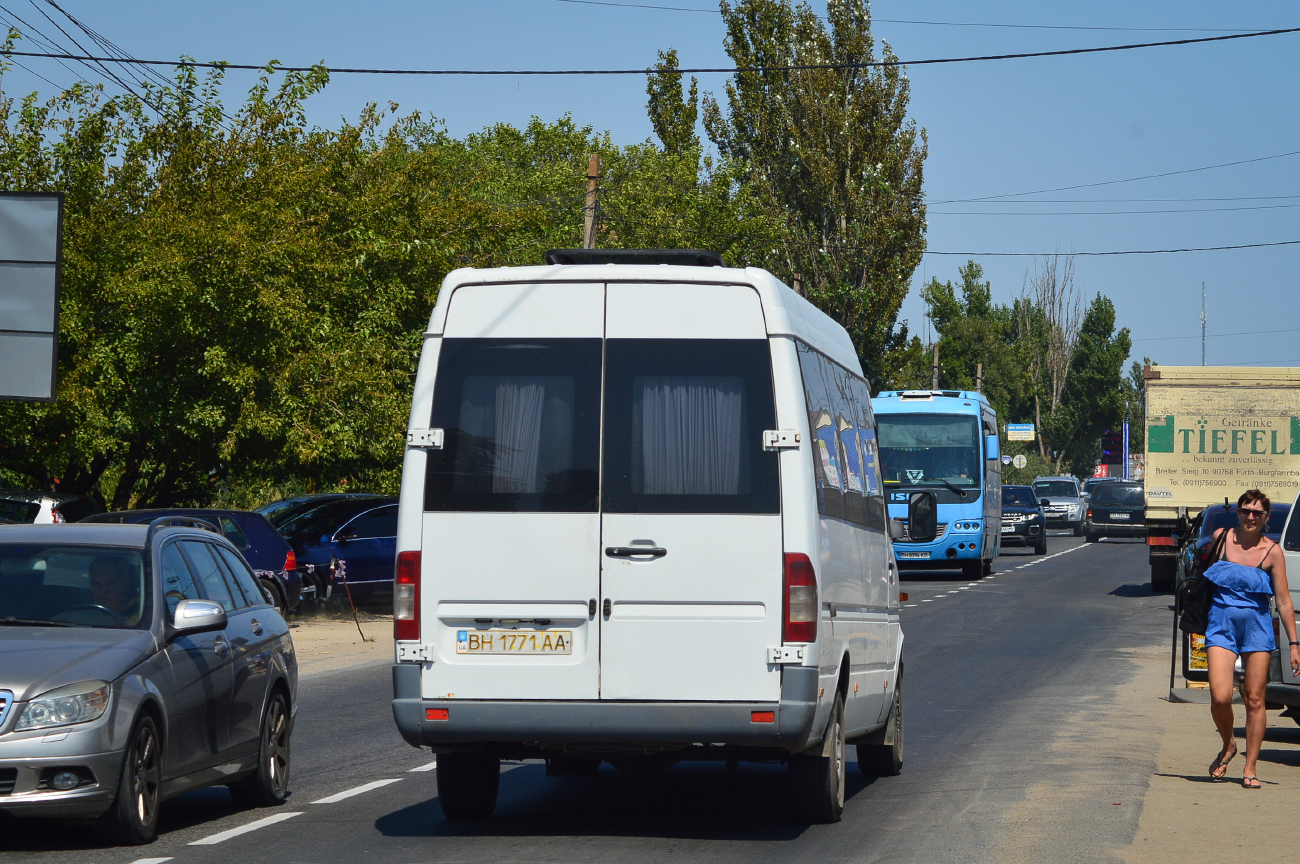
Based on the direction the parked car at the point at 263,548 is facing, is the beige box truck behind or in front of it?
behind

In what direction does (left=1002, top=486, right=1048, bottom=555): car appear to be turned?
toward the camera

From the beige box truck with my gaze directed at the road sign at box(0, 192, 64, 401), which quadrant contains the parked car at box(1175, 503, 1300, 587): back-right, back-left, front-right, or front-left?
front-left

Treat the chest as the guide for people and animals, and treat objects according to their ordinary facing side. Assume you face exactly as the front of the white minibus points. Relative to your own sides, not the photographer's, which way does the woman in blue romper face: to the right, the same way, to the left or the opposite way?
the opposite way

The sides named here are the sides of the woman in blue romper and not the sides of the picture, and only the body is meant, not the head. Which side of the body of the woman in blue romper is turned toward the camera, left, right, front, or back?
front

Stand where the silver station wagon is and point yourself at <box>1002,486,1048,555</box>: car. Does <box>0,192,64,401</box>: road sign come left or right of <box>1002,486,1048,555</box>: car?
left

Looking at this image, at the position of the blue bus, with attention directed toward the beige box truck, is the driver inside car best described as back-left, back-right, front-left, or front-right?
front-right

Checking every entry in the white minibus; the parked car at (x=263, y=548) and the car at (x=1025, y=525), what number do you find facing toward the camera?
1

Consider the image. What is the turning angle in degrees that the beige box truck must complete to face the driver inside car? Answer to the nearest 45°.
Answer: approximately 180°

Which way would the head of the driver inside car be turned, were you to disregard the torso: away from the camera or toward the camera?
toward the camera

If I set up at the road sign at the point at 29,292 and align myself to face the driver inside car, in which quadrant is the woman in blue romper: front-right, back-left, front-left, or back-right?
front-left

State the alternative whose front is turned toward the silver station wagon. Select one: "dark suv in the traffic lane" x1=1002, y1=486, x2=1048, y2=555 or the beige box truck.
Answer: the dark suv in the traffic lane

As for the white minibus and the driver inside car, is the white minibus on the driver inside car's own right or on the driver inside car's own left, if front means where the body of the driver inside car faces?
on the driver inside car's own left

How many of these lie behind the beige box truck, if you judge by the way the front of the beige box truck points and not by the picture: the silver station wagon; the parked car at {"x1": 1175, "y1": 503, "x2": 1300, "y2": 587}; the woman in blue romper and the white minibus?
4
